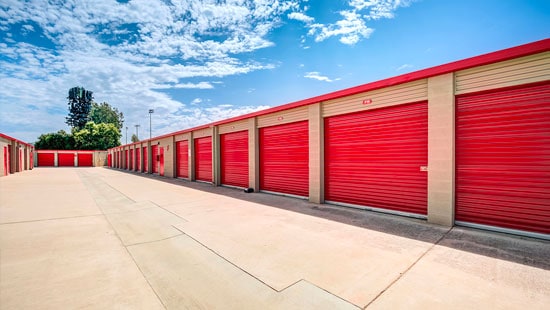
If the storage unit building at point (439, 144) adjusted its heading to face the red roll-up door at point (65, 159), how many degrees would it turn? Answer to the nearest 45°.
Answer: approximately 90° to its right

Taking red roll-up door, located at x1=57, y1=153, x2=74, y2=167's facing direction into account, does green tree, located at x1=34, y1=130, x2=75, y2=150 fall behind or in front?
behind

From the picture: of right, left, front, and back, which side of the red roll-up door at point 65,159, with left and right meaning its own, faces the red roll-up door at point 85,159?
left

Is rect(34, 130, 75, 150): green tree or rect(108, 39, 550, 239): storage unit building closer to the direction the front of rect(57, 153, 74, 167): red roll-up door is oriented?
the storage unit building

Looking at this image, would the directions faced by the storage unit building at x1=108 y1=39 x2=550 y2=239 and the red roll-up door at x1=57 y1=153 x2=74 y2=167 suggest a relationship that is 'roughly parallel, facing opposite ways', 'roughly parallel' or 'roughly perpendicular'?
roughly perpendicular

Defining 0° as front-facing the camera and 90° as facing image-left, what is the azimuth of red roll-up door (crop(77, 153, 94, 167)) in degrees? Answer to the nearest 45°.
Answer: approximately 0°

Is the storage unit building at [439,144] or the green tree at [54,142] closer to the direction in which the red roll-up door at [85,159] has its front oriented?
the storage unit building

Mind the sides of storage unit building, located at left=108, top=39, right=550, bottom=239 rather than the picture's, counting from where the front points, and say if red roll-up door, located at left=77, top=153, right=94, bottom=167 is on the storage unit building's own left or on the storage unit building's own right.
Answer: on the storage unit building's own right

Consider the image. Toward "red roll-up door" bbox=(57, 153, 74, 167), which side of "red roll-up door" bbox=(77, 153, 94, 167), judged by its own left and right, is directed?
right

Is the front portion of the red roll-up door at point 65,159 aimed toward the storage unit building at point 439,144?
yes

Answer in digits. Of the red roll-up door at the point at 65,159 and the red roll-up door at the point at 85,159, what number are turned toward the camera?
2

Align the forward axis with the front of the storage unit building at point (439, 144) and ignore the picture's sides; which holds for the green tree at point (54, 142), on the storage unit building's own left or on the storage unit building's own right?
on the storage unit building's own right
